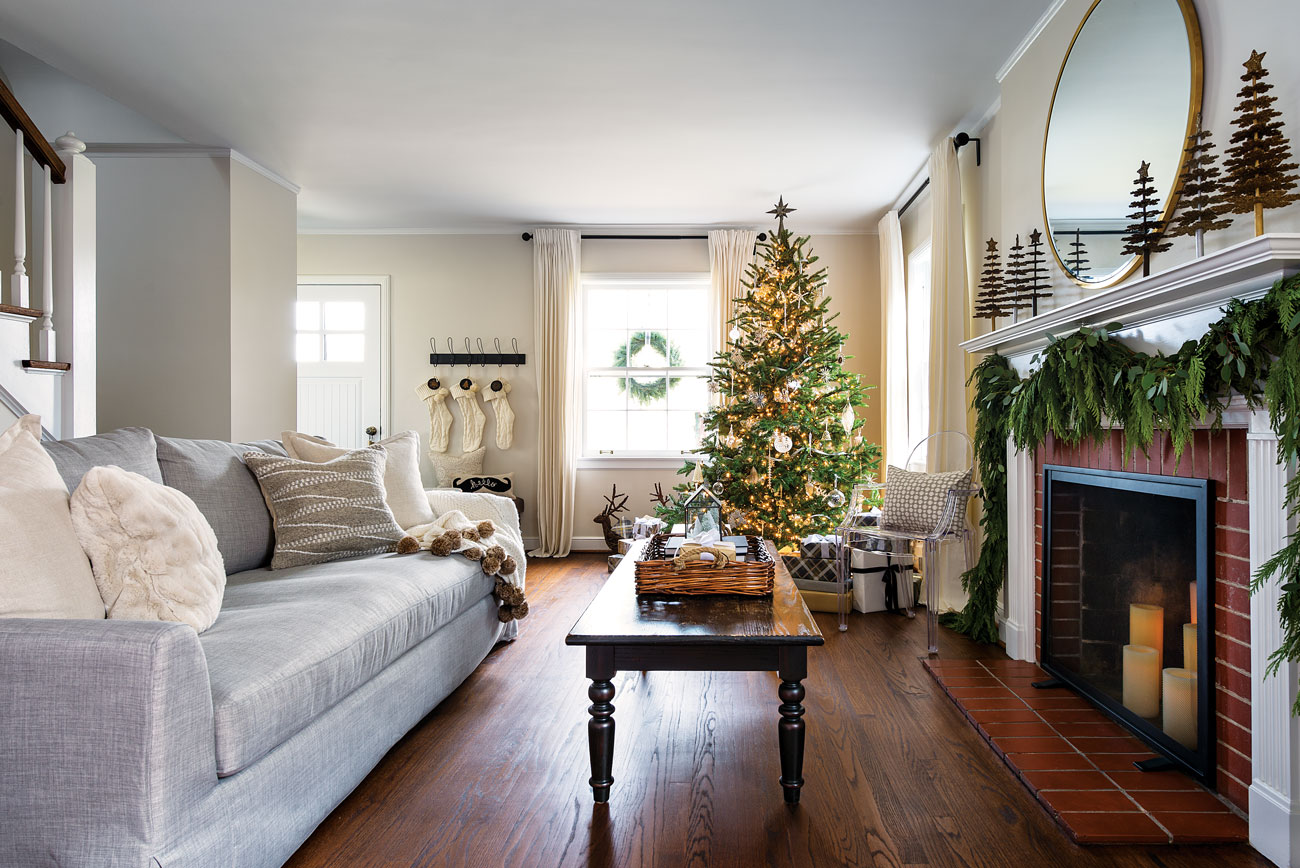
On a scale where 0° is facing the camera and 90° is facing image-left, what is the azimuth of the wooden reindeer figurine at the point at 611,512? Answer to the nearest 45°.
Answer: approximately 90°

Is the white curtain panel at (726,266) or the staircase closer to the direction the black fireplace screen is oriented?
the staircase

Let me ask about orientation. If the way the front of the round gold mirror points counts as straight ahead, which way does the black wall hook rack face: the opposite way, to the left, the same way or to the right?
to the left

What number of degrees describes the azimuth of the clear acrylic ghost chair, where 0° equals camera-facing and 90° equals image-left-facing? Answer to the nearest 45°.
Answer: approximately 45°

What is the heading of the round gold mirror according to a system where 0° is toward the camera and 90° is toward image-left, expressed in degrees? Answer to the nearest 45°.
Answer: approximately 45°

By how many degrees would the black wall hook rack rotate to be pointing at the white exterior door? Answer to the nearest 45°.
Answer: approximately 90° to its right

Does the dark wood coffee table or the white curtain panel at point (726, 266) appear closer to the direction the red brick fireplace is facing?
the dark wood coffee table

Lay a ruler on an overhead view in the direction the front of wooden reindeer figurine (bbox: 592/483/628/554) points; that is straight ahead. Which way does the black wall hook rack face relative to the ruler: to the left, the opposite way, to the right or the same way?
to the left

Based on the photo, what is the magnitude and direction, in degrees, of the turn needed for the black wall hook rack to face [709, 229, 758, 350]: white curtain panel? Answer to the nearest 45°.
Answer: approximately 90° to its left
